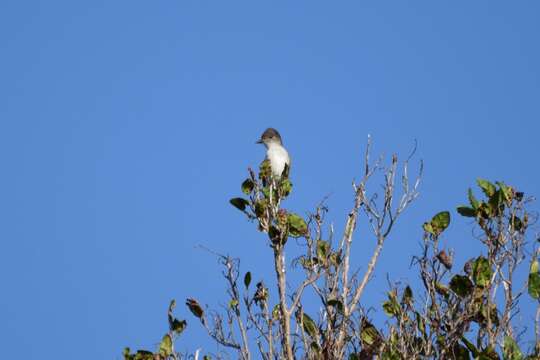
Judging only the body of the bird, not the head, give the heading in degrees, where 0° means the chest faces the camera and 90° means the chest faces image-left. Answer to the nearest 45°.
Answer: approximately 45°
